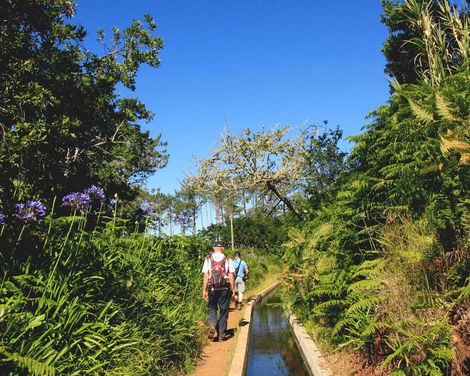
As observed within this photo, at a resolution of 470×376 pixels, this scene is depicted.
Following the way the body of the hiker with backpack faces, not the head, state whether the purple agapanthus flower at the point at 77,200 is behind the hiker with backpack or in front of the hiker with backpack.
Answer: behind

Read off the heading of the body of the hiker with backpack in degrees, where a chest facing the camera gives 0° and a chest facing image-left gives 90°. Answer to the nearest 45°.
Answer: approximately 180°

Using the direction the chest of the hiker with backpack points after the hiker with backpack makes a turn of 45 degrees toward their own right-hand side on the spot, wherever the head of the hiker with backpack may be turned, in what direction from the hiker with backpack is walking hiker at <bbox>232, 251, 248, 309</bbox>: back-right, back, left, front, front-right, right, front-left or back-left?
front-left
